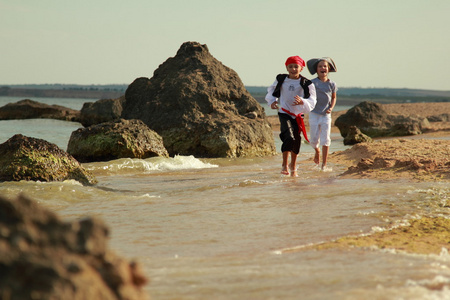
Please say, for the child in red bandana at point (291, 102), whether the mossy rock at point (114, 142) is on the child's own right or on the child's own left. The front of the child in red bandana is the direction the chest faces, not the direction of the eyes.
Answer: on the child's own right

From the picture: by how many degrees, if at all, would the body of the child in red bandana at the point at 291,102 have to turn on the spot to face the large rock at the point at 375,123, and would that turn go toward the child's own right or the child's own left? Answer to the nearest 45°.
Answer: approximately 180°

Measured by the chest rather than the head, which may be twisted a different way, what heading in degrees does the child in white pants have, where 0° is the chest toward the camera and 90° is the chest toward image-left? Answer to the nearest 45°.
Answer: approximately 0°

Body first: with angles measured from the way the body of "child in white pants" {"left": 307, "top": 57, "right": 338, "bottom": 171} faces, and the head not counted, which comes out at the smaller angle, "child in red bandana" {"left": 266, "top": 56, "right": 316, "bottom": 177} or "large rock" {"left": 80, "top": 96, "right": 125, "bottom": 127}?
the child in red bandana

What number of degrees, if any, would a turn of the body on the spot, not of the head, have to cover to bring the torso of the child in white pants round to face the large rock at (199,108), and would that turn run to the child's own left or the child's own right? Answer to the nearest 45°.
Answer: approximately 135° to the child's own right

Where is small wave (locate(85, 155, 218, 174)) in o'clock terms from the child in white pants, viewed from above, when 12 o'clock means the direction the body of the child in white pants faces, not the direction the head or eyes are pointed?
The small wave is roughly at 3 o'clock from the child in white pants.

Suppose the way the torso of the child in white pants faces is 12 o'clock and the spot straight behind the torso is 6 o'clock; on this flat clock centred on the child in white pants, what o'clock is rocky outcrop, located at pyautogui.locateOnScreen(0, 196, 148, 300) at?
The rocky outcrop is roughly at 12 o'clock from the child in white pants.

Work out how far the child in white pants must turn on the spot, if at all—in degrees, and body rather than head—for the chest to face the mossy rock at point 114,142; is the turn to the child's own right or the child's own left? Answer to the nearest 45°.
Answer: approximately 90° to the child's own right

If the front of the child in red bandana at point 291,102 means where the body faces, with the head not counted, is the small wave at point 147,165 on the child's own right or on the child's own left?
on the child's own right

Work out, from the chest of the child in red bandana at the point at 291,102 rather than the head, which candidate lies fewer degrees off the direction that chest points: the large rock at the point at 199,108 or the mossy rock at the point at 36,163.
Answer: the mossy rock

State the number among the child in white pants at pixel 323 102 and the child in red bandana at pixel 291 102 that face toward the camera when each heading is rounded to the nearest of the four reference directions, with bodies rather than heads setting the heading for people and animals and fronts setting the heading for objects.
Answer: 2

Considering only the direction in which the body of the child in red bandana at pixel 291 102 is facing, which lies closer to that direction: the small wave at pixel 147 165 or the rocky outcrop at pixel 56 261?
the rocky outcrop
